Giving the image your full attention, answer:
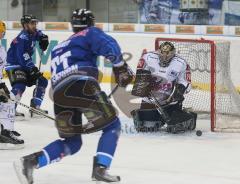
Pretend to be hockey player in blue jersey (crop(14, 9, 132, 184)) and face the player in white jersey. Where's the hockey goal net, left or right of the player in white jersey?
right

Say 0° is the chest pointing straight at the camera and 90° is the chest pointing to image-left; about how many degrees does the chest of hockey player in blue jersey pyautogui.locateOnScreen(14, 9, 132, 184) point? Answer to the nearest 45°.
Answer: approximately 225°

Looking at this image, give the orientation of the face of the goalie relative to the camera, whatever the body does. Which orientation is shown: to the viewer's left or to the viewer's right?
to the viewer's left

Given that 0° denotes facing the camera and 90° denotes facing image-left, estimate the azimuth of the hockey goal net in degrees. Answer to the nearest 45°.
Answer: approximately 45°

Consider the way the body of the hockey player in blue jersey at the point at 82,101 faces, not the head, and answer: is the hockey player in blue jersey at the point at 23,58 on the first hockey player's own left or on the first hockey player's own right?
on the first hockey player's own left

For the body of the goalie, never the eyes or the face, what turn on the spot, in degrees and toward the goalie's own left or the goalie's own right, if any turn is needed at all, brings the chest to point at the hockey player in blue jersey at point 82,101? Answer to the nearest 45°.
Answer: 0° — they already face them

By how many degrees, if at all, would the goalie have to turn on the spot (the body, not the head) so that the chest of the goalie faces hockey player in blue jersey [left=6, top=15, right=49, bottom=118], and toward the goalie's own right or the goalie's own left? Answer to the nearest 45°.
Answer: approximately 90° to the goalie's own right
